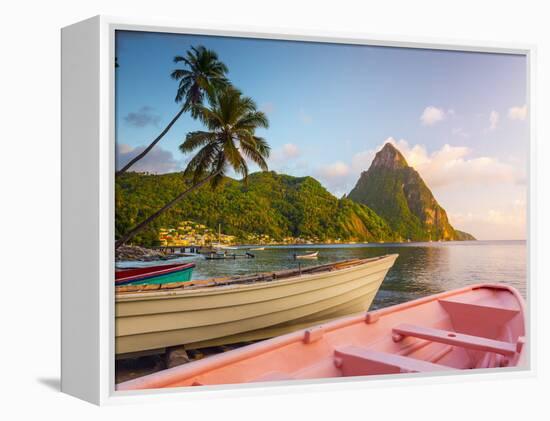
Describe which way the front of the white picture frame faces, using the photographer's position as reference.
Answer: facing the viewer and to the right of the viewer
